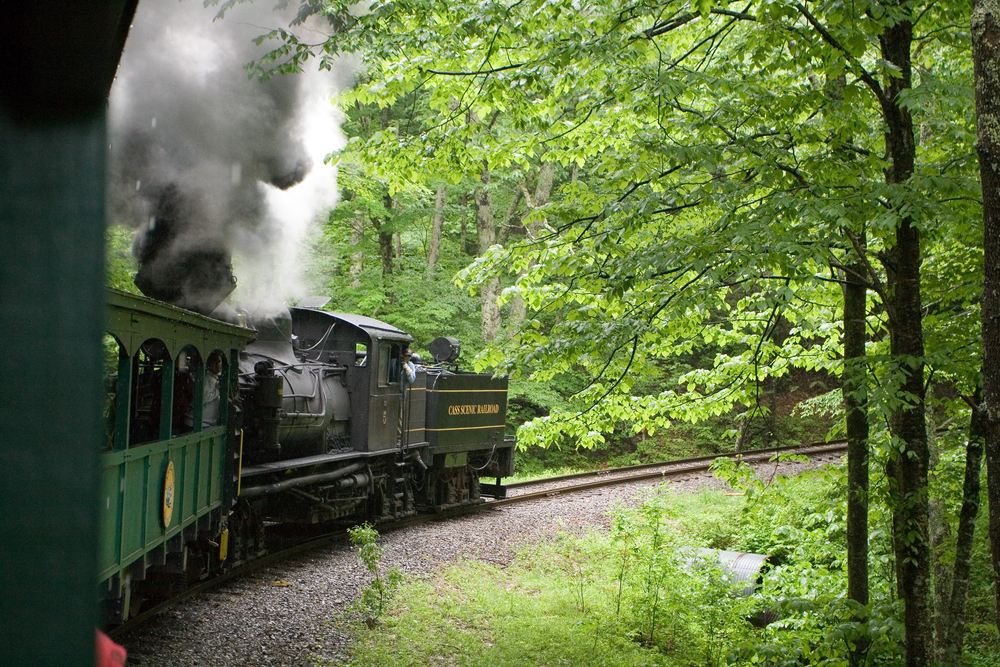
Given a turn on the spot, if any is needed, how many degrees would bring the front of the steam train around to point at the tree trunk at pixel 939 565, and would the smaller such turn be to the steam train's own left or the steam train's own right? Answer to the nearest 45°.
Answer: approximately 90° to the steam train's own left

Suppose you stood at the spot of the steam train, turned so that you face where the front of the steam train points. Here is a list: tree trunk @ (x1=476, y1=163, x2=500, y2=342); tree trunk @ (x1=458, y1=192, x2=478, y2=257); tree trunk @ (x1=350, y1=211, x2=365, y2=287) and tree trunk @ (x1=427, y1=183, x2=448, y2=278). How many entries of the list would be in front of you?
0

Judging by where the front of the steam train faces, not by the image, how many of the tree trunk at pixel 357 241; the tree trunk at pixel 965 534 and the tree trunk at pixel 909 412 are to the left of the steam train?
2

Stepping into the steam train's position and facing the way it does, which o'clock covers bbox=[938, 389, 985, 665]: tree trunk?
The tree trunk is roughly at 9 o'clock from the steam train.

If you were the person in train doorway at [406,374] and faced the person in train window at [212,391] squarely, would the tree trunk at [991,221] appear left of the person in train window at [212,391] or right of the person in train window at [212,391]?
left

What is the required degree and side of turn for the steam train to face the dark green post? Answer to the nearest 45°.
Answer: approximately 45° to its left

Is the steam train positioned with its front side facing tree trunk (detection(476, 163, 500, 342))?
no

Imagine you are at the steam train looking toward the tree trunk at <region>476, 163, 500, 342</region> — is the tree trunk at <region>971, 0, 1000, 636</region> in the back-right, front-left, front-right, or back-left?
back-right

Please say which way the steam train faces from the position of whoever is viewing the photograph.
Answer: facing the viewer and to the left of the viewer

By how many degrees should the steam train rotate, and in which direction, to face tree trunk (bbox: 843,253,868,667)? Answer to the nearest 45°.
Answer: approximately 90° to its left

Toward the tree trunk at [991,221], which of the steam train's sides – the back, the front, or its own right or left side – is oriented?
left

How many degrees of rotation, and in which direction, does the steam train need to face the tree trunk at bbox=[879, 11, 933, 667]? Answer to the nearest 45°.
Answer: approximately 90° to its left

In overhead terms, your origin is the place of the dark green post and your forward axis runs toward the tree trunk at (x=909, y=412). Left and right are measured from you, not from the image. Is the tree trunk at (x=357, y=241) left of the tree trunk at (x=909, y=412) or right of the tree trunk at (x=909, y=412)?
left

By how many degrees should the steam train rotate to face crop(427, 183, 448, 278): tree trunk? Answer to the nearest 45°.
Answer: approximately 135° to its right
